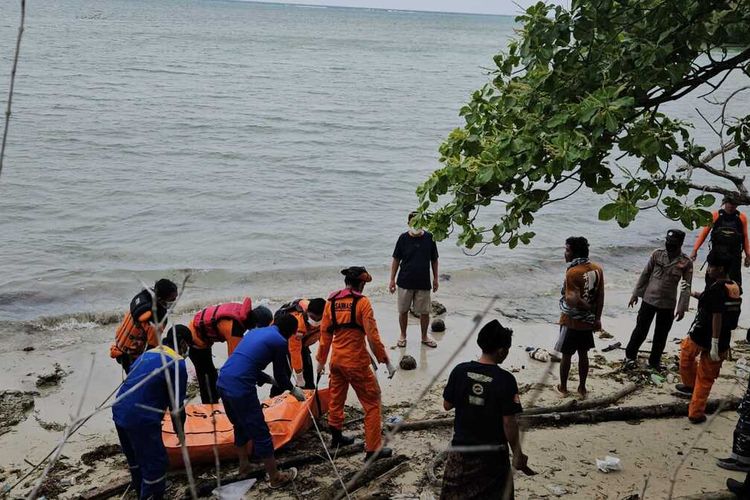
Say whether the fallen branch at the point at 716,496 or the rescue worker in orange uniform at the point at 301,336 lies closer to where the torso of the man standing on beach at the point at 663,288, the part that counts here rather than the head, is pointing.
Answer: the rescue worker in orange uniform

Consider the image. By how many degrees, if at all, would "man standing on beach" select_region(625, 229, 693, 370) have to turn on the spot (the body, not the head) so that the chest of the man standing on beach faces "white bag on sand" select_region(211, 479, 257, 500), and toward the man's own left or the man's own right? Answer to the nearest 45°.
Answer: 0° — they already face it

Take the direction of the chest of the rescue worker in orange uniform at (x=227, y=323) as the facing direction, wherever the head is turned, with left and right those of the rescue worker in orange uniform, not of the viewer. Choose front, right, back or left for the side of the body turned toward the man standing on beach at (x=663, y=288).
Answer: front

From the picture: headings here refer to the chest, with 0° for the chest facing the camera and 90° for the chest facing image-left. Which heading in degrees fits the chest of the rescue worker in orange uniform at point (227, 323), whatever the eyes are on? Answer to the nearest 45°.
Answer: approximately 270°

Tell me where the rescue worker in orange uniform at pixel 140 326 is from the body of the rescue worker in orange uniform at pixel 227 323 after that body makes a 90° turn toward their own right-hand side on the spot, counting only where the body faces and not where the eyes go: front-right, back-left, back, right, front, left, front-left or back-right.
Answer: right

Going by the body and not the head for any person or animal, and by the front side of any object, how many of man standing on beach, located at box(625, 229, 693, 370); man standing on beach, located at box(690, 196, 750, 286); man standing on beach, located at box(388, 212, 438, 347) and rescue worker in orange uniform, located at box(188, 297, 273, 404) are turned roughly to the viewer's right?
1

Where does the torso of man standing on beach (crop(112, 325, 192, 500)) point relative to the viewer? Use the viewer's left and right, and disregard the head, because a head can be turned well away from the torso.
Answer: facing away from the viewer and to the right of the viewer

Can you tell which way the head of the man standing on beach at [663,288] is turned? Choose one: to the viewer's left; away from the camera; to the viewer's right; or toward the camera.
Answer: to the viewer's left
